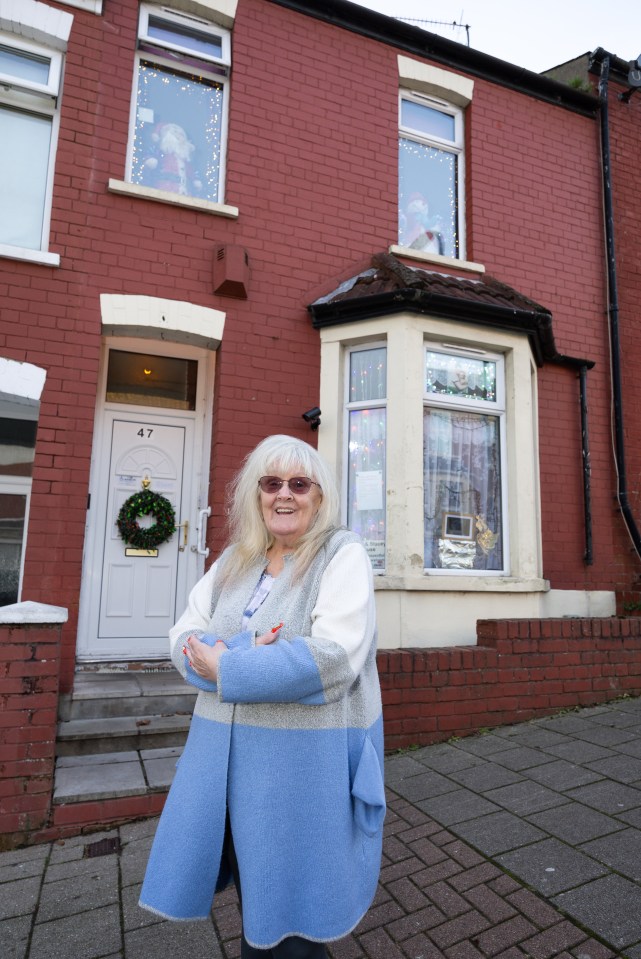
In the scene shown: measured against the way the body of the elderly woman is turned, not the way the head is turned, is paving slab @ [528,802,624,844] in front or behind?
behind

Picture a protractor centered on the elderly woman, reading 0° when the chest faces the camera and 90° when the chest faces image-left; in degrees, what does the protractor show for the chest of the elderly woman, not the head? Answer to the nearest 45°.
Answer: approximately 45°

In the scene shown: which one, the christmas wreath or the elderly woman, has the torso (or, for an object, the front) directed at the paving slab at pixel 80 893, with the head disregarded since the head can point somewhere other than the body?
the christmas wreath

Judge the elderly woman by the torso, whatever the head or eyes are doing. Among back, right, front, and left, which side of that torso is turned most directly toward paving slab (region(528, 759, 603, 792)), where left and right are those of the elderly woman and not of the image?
back

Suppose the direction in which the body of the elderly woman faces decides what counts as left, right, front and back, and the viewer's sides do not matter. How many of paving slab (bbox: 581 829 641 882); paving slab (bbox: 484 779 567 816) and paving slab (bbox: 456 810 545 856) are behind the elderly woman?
3

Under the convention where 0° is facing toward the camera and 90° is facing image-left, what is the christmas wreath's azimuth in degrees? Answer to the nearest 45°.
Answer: approximately 0°

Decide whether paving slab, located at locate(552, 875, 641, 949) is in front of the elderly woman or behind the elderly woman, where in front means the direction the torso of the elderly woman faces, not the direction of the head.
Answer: behind

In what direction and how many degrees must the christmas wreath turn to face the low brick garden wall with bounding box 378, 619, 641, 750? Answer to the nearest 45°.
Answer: approximately 45° to its left
